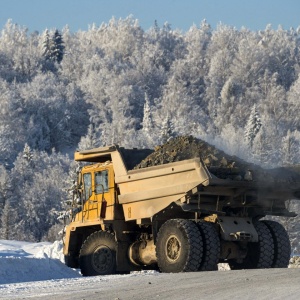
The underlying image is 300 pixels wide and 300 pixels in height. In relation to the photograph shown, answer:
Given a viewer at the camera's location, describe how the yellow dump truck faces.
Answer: facing away from the viewer and to the left of the viewer
